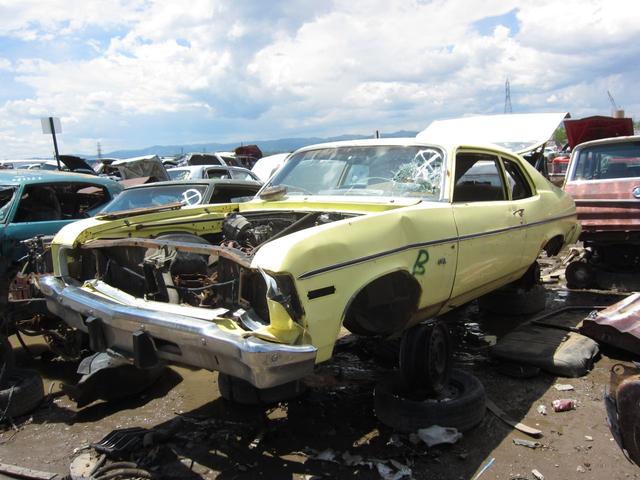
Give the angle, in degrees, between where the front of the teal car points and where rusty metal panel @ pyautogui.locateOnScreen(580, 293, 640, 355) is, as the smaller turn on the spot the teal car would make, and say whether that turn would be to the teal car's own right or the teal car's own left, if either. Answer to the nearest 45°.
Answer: approximately 90° to the teal car's own left

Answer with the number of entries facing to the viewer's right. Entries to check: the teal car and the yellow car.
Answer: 0

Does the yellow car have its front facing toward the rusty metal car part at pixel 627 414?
no

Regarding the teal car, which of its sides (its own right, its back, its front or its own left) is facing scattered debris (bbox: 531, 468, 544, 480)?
left

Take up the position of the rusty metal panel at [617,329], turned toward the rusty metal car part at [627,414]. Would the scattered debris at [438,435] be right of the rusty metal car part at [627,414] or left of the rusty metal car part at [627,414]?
right

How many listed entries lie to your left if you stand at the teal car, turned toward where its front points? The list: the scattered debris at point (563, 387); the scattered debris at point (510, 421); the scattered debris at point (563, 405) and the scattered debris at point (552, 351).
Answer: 4

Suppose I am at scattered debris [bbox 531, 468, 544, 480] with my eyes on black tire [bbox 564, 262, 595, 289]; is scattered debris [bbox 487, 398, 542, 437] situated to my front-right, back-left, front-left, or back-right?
front-left

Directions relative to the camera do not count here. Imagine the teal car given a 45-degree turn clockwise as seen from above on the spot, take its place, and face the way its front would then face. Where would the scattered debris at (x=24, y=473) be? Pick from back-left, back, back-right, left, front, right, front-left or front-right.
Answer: left

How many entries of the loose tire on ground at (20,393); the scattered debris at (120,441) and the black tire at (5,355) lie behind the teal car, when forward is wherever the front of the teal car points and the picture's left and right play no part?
0

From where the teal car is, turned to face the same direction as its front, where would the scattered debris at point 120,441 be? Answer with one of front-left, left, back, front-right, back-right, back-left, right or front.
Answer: front-left

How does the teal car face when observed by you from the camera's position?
facing the viewer and to the left of the viewer

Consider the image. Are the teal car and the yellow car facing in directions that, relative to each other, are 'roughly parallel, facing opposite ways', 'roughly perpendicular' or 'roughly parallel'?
roughly parallel
